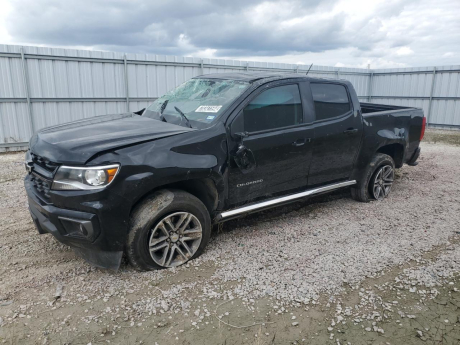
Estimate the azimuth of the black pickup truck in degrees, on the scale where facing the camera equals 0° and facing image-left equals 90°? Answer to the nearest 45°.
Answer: approximately 45°
